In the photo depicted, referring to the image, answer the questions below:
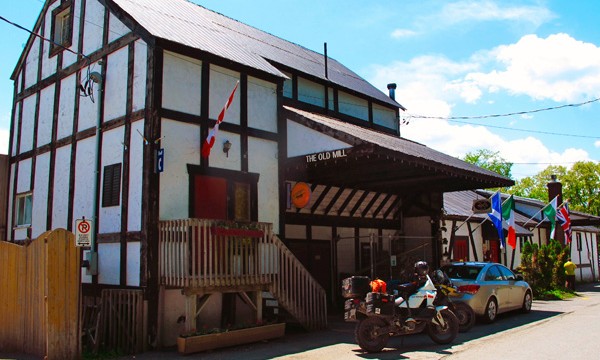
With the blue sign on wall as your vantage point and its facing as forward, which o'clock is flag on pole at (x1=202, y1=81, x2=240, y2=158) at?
The flag on pole is roughly at 10 o'clock from the blue sign on wall.

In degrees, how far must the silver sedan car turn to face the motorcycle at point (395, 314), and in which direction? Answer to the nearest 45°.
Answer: approximately 135° to its right

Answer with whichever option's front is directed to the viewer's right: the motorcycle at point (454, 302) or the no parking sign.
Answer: the motorcycle

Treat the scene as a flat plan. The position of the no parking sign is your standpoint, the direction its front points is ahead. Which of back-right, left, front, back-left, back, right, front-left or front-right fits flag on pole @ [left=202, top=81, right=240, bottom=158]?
left

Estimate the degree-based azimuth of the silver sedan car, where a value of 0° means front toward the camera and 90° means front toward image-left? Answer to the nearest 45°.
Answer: approximately 225°

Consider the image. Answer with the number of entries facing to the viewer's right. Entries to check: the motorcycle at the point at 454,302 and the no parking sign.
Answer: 1

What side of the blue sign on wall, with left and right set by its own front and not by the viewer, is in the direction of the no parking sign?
right

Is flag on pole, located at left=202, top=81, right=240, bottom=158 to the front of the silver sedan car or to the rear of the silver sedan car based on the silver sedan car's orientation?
to the rear

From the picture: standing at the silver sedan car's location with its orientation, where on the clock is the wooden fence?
The wooden fence is roughly at 6 o'clock from the silver sedan car.

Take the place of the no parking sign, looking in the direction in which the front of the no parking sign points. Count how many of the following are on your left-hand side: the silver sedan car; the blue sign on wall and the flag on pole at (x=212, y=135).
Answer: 3

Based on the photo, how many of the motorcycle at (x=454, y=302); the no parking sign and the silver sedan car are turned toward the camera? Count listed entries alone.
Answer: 1
